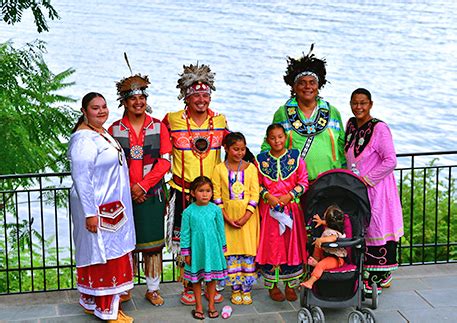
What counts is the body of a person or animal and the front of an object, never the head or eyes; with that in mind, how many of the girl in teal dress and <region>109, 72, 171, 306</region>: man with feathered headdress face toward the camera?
2

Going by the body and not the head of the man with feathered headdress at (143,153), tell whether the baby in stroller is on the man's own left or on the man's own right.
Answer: on the man's own left

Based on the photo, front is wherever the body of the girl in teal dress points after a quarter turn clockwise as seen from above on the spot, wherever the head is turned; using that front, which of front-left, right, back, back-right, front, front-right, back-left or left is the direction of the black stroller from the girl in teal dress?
back

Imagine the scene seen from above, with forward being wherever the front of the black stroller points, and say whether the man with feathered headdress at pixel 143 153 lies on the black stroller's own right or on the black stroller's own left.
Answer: on the black stroller's own right

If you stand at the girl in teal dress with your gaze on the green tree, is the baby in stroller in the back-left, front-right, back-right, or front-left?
back-right

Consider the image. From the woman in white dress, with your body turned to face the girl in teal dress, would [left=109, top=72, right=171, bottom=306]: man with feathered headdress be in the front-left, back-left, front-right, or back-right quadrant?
front-left

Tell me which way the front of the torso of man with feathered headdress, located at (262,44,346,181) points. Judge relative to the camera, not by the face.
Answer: toward the camera

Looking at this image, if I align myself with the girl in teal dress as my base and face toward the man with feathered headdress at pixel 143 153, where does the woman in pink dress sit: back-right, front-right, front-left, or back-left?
back-right

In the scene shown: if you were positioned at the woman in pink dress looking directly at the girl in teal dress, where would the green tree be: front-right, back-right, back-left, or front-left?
front-right
